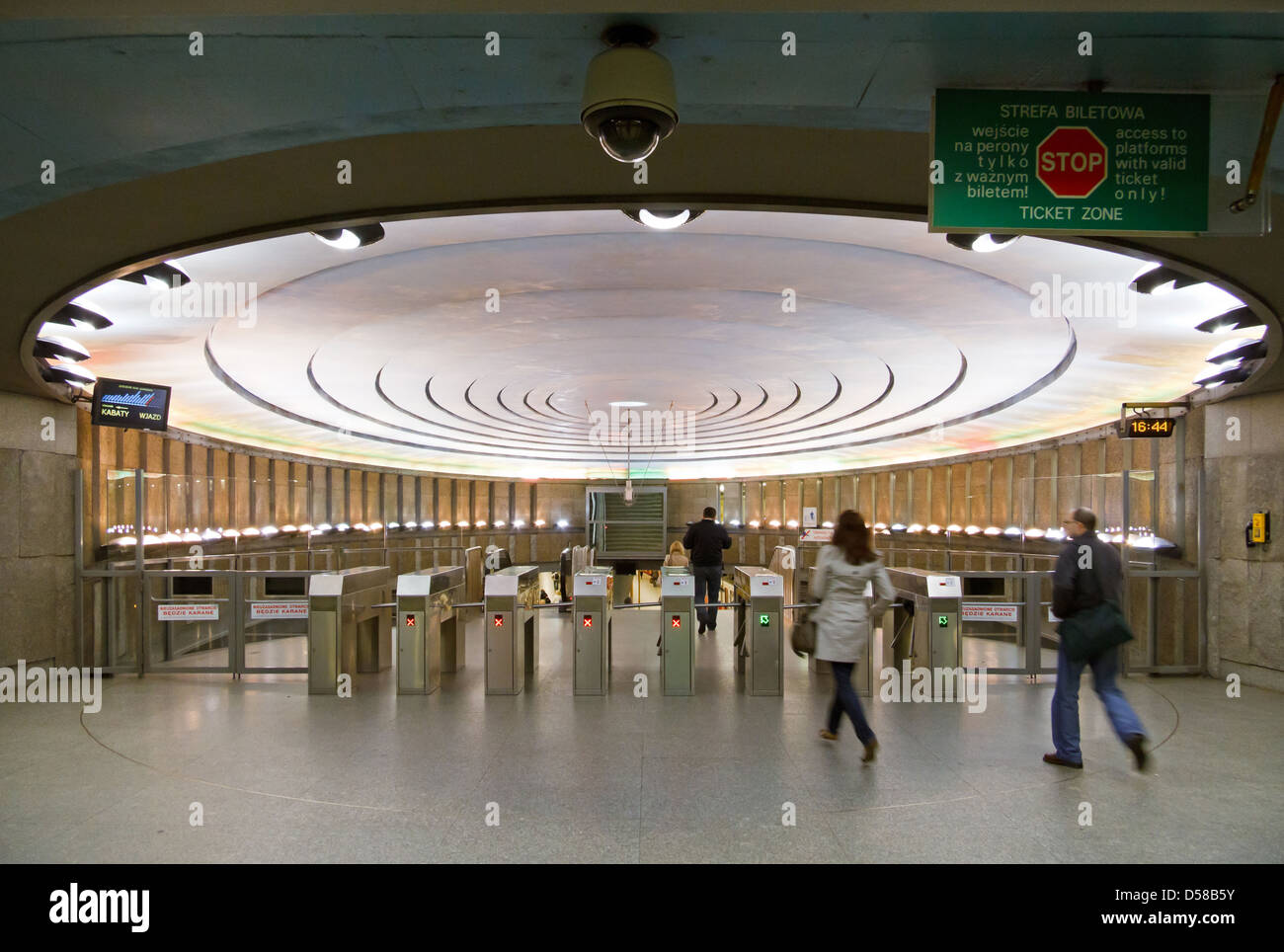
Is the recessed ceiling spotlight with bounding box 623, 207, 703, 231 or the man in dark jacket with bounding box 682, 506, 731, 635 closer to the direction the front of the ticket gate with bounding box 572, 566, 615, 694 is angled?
the recessed ceiling spotlight

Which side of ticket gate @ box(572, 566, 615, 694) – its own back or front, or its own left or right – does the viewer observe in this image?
front

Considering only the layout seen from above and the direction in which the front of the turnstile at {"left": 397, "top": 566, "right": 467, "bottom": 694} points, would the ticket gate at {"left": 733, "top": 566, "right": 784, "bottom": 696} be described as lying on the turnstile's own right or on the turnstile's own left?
on the turnstile's own left

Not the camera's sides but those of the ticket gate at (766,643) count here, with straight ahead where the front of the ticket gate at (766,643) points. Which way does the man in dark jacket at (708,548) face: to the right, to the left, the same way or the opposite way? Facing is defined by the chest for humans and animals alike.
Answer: the opposite way

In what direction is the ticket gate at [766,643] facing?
toward the camera

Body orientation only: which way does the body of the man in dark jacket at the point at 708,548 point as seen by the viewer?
away from the camera

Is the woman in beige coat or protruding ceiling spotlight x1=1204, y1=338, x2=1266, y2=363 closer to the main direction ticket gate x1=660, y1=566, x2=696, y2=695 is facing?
the woman in beige coat

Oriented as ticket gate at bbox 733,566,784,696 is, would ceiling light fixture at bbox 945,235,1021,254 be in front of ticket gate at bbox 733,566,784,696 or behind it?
in front

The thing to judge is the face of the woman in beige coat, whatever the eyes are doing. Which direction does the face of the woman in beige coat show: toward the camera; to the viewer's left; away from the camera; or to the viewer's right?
away from the camera

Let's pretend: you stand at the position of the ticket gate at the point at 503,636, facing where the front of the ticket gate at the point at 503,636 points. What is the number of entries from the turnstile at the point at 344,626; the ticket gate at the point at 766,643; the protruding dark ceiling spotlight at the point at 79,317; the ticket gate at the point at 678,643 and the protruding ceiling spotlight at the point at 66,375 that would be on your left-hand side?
2

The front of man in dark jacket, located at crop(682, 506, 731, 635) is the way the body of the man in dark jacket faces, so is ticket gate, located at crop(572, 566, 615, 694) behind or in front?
behind

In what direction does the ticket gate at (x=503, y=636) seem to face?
toward the camera

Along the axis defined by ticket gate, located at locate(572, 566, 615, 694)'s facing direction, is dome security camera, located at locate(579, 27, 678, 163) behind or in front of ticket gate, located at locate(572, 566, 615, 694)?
in front
